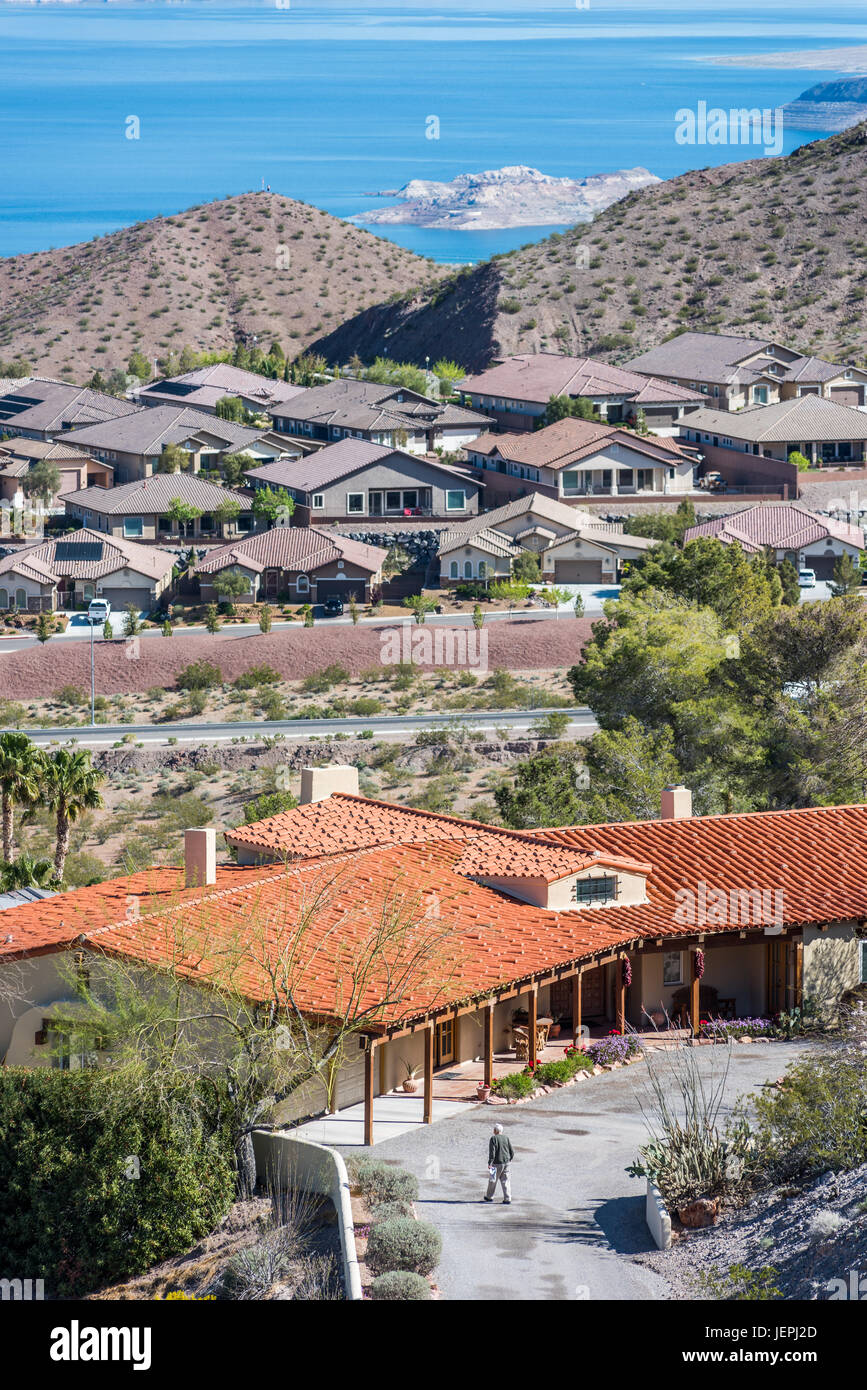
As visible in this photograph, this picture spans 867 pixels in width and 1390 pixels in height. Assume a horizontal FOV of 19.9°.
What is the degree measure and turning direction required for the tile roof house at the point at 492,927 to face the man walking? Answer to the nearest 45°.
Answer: approximately 45° to its right

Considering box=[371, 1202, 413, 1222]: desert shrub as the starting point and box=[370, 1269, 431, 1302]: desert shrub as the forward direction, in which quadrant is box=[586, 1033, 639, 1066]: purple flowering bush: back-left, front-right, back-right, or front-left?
back-left

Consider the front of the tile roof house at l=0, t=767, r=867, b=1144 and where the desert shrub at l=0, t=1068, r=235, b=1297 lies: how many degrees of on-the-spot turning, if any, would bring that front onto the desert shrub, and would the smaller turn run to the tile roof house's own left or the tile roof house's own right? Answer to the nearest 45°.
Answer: approximately 90° to the tile roof house's own right

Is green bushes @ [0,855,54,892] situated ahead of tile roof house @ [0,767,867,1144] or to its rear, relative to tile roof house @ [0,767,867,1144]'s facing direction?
to the rear

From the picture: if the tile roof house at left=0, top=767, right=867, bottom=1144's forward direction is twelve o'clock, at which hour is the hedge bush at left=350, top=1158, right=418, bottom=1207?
The hedge bush is roughly at 2 o'clock from the tile roof house.

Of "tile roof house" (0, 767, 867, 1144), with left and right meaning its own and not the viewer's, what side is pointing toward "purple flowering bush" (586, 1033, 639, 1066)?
front

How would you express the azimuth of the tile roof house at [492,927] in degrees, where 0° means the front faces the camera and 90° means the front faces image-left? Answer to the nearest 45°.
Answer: approximately 315°

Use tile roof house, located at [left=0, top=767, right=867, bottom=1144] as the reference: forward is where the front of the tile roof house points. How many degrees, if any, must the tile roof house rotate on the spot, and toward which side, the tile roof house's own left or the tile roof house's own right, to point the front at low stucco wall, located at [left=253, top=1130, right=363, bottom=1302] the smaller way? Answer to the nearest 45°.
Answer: approximately 45° to the tile roof house's own right

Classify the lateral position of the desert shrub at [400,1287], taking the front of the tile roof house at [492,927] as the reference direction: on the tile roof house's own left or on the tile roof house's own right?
on the tile roof house's own right

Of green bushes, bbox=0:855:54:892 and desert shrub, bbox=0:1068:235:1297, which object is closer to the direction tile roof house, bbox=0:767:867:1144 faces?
the desert shrub

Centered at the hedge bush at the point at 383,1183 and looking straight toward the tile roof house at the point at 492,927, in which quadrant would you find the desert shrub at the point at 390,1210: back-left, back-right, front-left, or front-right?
back-right
